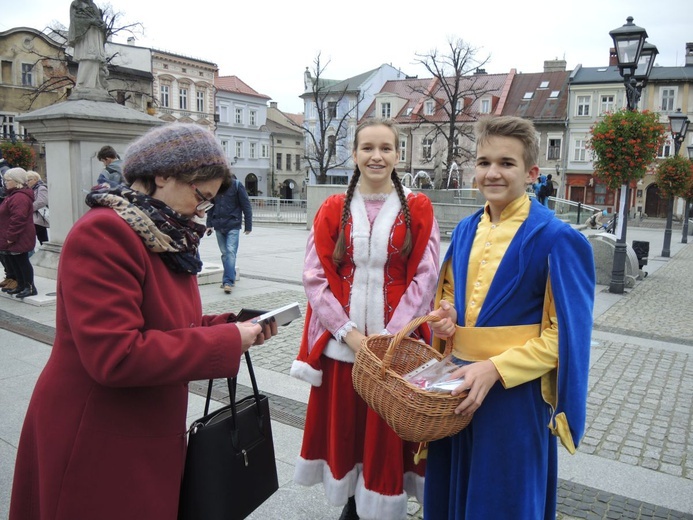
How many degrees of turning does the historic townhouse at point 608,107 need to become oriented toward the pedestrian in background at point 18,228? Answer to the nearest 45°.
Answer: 0° — it already faces them

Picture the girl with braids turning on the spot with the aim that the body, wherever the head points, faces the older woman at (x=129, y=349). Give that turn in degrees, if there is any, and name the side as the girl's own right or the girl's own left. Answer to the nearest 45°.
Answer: approximately 45° to the girl's own right

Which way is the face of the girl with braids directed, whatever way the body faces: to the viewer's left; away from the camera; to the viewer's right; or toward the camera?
toward the camera

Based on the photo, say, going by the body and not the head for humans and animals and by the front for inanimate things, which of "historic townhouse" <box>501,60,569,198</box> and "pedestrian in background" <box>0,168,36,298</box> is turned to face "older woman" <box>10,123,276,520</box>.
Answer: the historic townhouse

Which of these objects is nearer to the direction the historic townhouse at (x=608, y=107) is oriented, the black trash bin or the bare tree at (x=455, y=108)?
the black trash bin

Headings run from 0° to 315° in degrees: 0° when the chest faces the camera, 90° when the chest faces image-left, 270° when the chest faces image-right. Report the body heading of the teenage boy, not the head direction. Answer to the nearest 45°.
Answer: approximately 45°

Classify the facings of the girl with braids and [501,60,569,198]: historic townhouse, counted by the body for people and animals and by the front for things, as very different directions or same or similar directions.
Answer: same or similar directions

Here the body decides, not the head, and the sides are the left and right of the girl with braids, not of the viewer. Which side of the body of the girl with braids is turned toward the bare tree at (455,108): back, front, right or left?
back

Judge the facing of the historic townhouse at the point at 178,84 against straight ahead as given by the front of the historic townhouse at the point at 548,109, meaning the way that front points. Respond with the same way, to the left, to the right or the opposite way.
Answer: to the left

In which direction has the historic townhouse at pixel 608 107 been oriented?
toward the camera

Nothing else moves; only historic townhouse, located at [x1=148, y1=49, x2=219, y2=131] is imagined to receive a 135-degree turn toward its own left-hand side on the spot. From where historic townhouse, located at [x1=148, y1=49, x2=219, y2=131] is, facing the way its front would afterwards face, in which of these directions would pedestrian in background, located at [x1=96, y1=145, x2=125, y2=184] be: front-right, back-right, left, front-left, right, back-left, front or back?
back

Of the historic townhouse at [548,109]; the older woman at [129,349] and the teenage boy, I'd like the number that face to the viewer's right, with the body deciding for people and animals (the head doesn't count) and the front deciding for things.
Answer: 1
